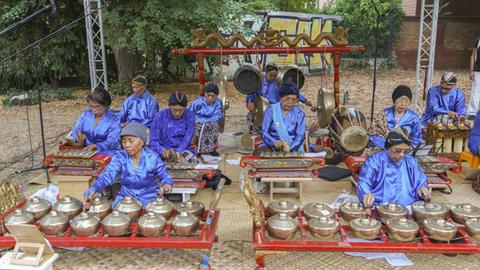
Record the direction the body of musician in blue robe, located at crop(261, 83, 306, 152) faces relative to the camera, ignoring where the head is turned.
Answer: toward the camera

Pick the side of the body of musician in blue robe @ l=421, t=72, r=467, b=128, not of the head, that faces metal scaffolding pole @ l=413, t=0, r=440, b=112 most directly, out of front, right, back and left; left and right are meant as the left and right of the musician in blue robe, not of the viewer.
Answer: back

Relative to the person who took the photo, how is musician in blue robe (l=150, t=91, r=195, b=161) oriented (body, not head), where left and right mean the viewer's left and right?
facing the viewer

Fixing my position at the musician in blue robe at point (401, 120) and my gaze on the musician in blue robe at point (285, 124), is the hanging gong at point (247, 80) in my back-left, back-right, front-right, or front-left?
front-right

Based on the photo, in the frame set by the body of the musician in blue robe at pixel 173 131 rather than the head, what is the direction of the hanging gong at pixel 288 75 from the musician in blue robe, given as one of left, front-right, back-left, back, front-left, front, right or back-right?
back-left

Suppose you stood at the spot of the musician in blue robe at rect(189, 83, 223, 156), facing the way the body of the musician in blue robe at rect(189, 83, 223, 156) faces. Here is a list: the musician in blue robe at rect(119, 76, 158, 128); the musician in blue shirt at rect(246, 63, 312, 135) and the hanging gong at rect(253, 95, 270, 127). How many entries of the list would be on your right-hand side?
1

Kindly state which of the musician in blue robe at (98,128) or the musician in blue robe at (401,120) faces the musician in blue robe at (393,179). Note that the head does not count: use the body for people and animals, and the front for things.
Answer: the musician in blue robe at (401,120)

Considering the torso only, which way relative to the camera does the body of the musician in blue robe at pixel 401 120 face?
toward the camera

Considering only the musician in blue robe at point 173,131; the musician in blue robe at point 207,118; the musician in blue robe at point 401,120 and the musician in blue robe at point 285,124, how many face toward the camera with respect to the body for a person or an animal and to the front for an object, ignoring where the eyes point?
4

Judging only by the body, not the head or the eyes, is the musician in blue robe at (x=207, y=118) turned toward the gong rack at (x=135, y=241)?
yes

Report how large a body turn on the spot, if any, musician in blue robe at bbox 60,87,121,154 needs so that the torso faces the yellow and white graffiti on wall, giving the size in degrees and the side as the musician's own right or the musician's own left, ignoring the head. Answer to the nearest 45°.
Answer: approximately 180°
